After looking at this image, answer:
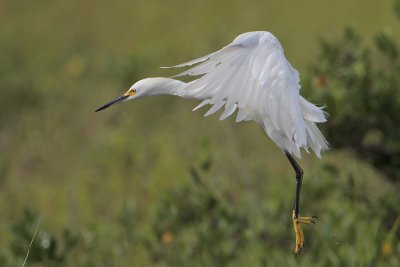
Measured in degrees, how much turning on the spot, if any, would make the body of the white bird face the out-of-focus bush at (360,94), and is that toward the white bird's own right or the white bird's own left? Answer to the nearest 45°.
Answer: approximately 135° to the white bird's own right

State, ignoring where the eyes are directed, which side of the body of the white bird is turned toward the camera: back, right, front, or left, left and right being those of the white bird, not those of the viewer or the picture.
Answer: left
